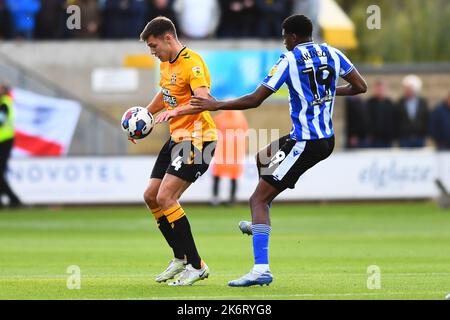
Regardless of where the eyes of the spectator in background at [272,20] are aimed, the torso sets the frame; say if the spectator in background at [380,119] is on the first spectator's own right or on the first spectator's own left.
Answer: on the first spectator's own left

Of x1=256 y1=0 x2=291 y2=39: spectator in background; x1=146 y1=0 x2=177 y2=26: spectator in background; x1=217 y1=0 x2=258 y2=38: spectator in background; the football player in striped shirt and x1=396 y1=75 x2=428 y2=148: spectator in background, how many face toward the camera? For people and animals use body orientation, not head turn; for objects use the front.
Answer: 4

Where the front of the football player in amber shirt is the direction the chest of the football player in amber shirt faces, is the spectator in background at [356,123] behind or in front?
behind

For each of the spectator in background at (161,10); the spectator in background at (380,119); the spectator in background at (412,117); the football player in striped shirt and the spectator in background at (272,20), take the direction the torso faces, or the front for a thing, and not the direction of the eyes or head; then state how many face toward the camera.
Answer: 4

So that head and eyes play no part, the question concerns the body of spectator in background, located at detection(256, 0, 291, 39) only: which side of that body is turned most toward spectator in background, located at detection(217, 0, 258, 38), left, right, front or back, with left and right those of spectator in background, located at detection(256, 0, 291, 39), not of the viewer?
right

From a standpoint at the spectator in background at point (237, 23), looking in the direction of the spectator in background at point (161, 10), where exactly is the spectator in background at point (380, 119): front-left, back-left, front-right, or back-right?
back-left

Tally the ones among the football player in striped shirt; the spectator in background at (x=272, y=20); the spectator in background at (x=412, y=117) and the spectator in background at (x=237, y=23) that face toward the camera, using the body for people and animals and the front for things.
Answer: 3

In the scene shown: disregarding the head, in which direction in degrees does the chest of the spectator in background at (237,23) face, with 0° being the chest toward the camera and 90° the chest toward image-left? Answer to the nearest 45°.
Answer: approximately 0°

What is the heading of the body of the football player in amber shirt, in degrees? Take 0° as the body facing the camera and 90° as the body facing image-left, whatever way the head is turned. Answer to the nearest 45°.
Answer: approximately 45°

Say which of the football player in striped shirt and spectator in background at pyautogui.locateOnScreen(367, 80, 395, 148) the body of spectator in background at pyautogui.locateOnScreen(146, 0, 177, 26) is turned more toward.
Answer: the football player in striped shirt

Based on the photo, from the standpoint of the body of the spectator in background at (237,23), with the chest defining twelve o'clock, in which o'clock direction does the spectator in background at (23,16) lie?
the spectator in background at (23,16) is roughly at 3 o'clock from the spectator in background at (237,23).

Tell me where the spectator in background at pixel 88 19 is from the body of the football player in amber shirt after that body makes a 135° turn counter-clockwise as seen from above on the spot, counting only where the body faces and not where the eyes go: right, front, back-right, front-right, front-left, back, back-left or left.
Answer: left
